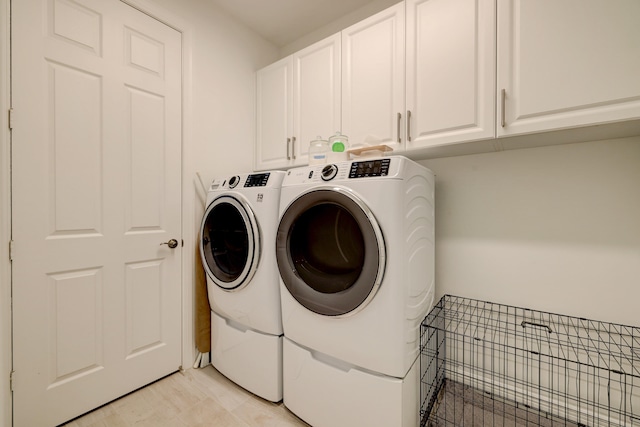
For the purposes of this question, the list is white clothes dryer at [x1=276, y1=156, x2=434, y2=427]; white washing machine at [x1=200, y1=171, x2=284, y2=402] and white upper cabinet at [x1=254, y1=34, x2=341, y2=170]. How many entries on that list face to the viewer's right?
0

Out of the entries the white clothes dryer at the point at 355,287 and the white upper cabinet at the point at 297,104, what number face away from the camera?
0

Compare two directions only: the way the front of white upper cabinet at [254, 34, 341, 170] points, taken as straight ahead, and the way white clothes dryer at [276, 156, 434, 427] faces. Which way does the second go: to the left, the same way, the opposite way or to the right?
the same way

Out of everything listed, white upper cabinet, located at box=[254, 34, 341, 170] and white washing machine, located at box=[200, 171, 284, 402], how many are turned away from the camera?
0

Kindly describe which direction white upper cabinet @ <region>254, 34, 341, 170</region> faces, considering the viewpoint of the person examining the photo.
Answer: facing the viewer and to the left of the viewer

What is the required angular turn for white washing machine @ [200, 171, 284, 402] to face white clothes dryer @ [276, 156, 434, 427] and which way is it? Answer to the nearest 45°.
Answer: approximately 90° to its left

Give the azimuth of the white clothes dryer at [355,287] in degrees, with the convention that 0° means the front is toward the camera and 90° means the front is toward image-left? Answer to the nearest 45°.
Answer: approximately 45°

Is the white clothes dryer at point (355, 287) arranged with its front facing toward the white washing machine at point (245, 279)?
no

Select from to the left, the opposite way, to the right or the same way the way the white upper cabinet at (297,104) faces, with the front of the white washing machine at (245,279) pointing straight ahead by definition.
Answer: the same way
